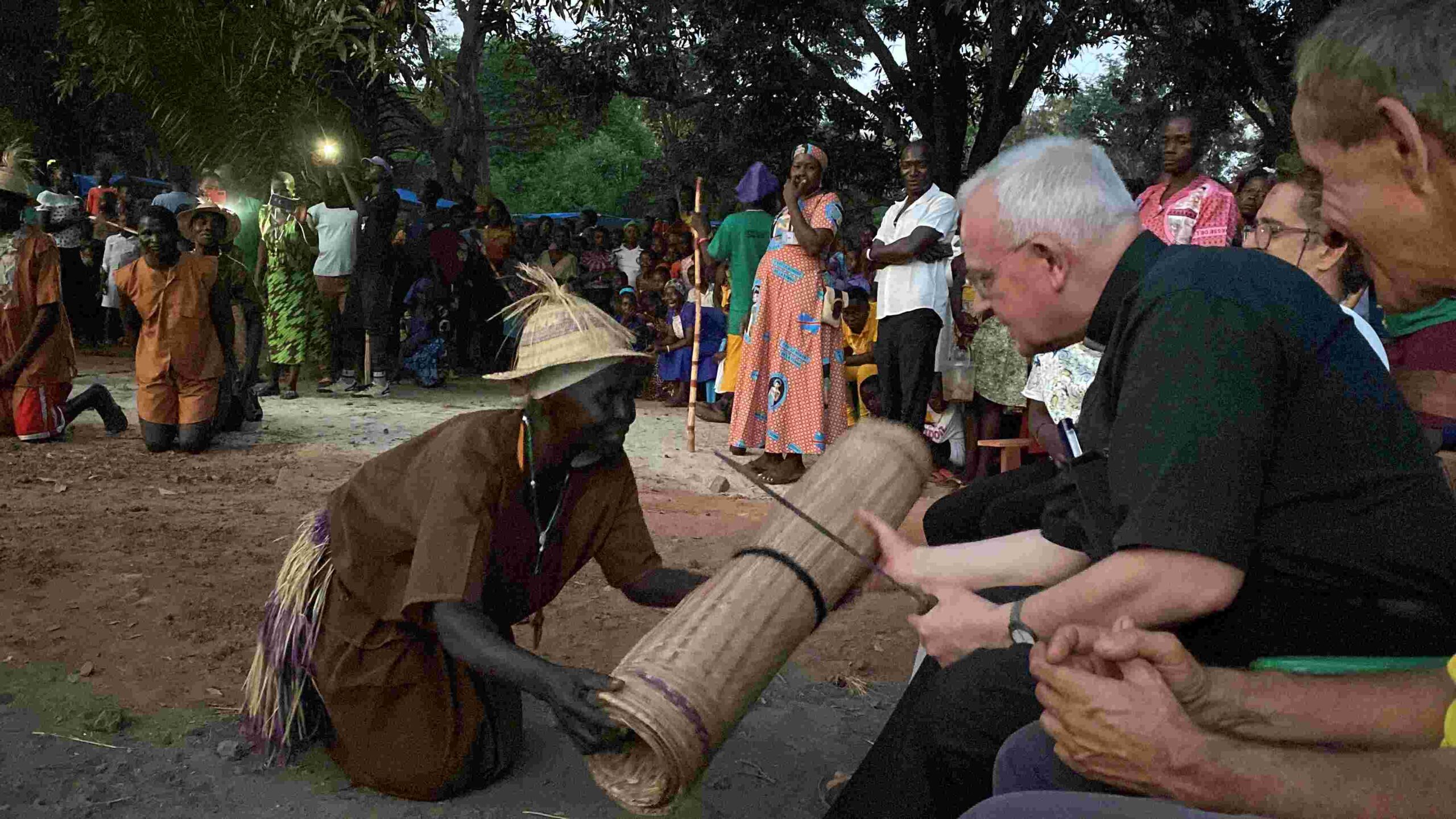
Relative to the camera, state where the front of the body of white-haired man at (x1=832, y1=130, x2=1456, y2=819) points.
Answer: to the viewer's left

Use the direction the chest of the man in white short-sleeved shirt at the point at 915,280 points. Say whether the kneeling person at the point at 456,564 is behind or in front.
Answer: in front

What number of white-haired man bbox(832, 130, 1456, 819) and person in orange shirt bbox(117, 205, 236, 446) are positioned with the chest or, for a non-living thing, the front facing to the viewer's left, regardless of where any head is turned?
1

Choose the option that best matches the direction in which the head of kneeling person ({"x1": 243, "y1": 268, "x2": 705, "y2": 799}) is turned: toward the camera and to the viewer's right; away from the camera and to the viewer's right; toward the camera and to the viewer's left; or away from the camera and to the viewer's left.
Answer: toward the camera and to the viewer's right

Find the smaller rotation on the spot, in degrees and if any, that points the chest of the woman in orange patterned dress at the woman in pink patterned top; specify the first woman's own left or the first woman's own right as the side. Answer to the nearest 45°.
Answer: approximately 90° to the first woman's own left

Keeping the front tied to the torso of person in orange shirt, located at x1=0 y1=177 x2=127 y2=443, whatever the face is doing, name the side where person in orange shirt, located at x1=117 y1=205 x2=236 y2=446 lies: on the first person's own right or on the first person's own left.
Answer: on the first person's own left

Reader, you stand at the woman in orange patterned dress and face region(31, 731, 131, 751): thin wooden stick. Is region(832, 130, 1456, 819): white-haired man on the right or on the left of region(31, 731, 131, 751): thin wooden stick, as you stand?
left

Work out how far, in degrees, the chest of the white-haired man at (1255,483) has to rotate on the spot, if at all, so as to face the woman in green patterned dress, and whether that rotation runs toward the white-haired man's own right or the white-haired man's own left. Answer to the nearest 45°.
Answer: approximately 45° to the white-haired man's own right

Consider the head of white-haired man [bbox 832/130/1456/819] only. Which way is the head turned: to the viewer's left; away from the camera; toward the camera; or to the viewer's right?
to the viewer's left

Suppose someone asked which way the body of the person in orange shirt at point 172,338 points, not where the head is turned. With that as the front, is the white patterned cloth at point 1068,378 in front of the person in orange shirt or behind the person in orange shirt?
in front

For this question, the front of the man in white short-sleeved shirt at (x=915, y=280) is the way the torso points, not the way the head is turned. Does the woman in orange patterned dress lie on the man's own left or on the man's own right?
on the man's own right
